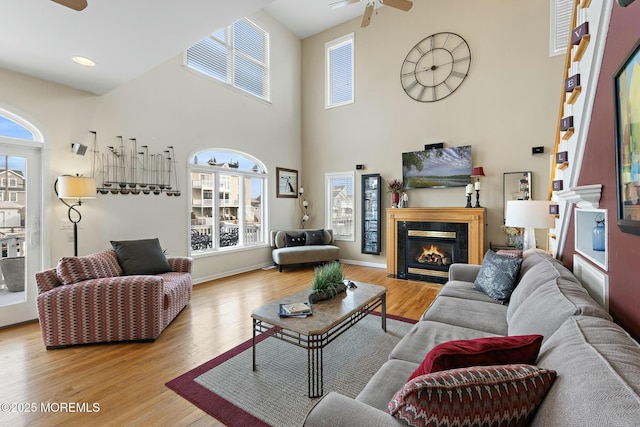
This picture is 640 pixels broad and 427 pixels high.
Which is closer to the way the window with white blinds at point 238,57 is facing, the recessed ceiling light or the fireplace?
the fireplace

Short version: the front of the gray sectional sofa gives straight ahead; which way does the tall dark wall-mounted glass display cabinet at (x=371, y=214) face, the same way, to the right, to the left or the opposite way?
to the left

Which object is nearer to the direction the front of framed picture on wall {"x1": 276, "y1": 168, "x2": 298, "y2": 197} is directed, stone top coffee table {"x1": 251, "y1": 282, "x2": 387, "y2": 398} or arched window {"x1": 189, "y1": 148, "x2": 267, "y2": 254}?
the stone top coffee table

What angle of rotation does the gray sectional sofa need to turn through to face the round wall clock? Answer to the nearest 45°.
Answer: approximately 90° to its right

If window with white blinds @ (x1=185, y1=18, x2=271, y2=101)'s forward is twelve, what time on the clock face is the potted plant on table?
The potted plant on table is roughly at 1 o'clock from the window with white blinds.

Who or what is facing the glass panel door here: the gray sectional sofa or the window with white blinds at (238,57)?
the gray sectional sofa

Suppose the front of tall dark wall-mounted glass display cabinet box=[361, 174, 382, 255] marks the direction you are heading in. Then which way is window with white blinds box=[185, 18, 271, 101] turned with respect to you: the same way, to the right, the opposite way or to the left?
to the left

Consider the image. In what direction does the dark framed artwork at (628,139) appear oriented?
to the viewer's left

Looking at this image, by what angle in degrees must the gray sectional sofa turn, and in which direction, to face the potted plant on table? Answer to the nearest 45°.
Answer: approximately 45° to its right

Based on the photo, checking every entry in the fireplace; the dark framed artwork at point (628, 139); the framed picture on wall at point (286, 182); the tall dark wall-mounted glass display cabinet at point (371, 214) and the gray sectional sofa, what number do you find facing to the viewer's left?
2

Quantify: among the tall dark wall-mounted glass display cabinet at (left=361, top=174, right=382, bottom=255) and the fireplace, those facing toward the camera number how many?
2

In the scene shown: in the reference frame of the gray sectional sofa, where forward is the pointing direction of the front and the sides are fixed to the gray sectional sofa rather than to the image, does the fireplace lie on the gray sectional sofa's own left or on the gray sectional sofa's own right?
on the gray sectional sofa's own right

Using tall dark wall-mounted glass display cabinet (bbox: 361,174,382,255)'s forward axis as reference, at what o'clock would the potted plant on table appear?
The potted plant on table is roughly at 12 o'clock from the tall dark wall-mounted glass display cabinet.

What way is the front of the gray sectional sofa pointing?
to the viewer's left

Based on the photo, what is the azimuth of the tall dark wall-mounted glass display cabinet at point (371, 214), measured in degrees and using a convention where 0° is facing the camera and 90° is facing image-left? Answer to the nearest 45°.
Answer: approximately 0°
